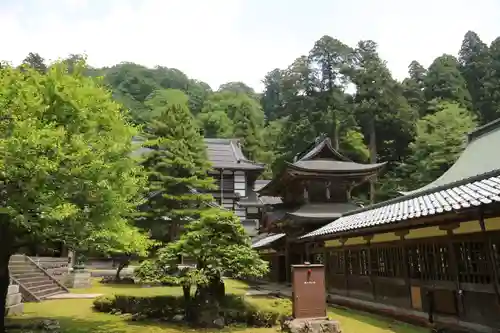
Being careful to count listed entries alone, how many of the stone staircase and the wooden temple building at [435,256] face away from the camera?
0

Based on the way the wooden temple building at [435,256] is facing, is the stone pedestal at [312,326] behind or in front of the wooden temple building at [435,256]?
in front

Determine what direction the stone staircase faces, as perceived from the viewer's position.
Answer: facing the viewer and to the right of the viewer

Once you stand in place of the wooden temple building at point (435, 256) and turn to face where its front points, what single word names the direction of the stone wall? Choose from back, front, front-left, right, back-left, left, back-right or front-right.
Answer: front-right

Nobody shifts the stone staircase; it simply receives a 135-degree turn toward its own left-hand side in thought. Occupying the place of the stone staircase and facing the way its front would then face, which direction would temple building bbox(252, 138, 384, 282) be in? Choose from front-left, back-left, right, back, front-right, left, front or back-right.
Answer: right

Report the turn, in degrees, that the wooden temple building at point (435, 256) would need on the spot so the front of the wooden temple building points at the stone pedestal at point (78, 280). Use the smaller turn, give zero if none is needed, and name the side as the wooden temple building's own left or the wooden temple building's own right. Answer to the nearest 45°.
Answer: approximately 45° to the wooden temple building's own right

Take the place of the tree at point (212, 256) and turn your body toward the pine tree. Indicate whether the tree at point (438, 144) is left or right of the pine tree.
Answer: right

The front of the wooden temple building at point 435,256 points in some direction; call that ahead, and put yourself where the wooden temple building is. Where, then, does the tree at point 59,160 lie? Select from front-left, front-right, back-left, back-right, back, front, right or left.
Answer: front

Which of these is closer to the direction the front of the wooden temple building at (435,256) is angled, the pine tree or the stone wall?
the stone wall

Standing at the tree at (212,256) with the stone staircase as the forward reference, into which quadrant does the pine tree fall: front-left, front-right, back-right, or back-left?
front-right

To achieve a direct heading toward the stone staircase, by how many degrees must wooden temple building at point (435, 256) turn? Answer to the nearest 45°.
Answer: approximately 45° to its right

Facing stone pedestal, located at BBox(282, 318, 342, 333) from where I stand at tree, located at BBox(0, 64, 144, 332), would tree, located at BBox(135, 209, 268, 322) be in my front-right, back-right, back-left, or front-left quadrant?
front-left

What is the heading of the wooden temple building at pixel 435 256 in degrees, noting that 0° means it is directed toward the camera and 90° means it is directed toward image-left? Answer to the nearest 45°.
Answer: approximately 45°

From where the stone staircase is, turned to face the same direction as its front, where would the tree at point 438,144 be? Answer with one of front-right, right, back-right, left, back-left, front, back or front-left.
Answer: front-left

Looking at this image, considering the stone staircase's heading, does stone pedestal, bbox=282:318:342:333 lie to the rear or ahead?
ahead

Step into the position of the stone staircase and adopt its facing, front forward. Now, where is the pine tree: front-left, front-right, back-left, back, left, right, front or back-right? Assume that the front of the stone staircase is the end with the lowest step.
front-left
